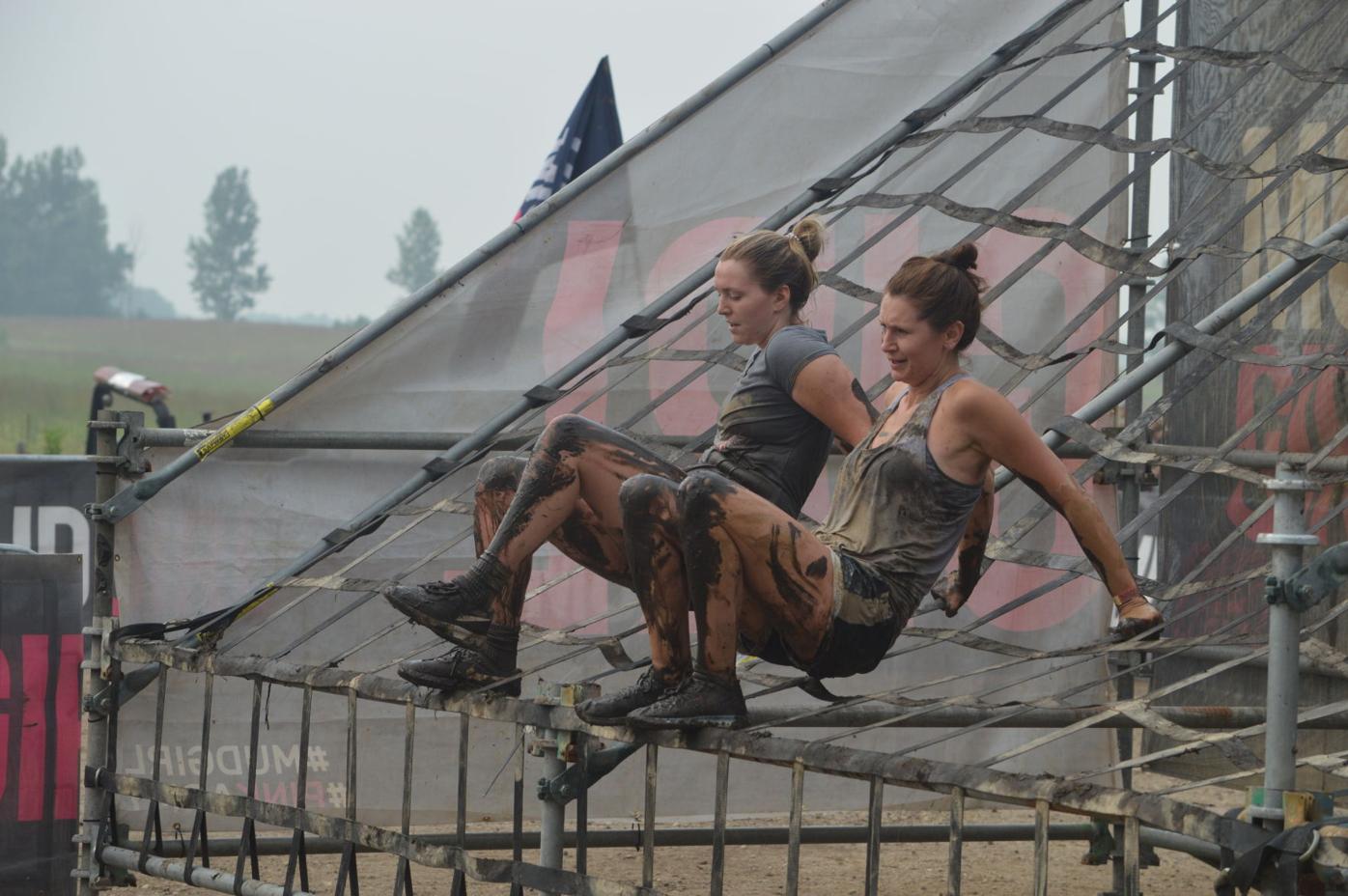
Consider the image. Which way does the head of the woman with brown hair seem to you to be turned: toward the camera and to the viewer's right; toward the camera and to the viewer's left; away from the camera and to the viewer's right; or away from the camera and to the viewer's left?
toward the camera and to the viewer's left

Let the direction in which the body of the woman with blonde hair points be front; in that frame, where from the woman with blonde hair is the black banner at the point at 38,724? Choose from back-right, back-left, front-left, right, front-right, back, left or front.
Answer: front-right

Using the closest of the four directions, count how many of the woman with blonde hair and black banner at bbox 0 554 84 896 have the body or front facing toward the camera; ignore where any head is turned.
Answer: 1

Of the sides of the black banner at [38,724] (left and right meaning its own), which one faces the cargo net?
left

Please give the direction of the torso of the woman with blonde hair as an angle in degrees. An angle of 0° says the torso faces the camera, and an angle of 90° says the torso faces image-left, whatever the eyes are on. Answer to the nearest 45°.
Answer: approximately 90°

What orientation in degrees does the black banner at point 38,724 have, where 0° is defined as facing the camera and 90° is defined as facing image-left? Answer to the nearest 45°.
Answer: approximately 0°

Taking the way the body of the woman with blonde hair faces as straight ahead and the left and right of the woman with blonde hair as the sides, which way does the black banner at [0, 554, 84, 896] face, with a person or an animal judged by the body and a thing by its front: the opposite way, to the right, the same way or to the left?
to the left
